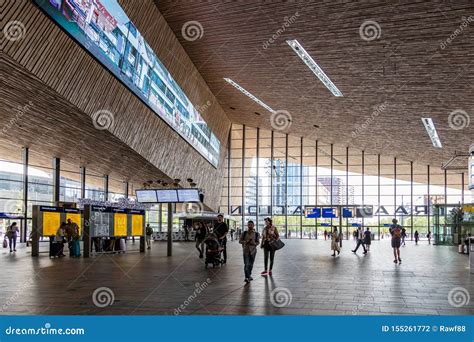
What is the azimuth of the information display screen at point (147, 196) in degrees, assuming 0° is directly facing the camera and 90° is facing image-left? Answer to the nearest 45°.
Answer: approximately 0°

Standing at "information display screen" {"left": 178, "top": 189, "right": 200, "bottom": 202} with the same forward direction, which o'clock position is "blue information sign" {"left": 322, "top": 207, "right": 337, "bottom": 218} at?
"blue information sign" {"left": 322, "top": 207, "right": 337, "bottom": 218} is roughly at 7 o'clock from "information display screen" {"left": 178, "top": 189, "right": 200, "bottom": 202}.

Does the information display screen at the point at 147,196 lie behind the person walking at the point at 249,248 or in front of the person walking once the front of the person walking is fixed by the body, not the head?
behind

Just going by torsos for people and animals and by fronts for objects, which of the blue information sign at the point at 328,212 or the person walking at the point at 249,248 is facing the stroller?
the blue information sign

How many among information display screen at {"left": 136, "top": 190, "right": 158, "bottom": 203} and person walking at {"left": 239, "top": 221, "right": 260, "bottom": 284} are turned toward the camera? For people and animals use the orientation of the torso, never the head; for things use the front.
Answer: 2

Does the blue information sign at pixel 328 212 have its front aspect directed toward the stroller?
yes

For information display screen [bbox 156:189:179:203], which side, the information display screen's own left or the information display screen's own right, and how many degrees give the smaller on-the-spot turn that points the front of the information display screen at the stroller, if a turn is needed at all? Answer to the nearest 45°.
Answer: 0° — it already faces it

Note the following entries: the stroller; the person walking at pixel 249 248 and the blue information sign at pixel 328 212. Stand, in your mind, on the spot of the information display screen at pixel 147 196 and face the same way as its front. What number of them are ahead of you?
2

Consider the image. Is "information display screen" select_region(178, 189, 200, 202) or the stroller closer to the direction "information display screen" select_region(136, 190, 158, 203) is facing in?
the stroller

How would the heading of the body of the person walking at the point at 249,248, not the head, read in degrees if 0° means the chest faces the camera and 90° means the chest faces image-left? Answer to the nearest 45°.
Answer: approximately 0°

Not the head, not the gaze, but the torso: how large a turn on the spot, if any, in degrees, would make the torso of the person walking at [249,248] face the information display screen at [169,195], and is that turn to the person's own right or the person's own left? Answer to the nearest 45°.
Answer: approximately 180°

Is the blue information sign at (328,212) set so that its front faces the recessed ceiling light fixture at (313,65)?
yes
